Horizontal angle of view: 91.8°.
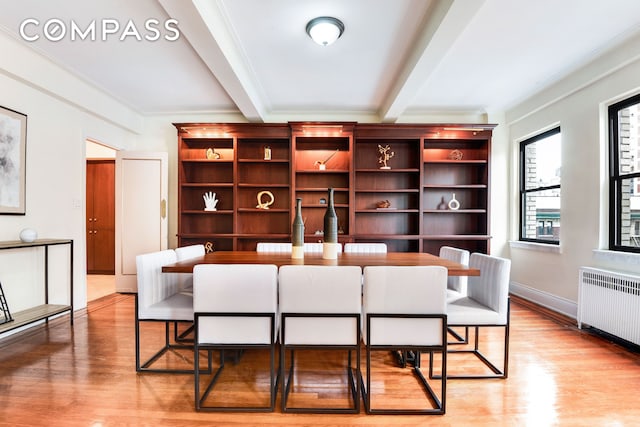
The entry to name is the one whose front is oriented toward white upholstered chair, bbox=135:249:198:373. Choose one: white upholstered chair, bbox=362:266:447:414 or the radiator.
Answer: the radiator

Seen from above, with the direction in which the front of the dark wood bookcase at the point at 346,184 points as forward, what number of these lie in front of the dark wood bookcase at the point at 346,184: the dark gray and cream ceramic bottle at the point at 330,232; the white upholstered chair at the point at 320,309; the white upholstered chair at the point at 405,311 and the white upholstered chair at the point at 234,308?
4

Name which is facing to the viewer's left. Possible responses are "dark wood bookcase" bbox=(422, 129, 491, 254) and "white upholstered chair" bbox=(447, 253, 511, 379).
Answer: the white upholstered chair

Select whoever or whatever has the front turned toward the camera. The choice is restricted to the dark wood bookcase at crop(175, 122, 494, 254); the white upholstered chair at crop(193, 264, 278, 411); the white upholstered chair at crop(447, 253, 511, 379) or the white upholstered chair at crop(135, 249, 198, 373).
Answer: the dark wood bookcase

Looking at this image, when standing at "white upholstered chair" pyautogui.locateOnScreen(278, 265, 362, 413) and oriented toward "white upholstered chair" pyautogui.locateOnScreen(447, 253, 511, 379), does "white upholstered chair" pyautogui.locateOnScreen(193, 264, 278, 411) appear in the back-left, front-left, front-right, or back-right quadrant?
back-left

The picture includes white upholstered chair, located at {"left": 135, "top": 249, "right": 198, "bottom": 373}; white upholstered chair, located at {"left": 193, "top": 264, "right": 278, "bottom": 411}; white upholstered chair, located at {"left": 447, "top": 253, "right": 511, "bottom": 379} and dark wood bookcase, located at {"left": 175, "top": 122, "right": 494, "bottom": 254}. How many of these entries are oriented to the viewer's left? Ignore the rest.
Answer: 1

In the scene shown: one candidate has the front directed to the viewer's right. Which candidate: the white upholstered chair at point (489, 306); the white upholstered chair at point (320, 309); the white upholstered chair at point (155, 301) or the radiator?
the white upholstered chair at point (155, 301)

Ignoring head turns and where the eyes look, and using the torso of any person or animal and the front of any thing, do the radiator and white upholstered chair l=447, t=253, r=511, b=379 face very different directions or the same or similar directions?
same or similar directions

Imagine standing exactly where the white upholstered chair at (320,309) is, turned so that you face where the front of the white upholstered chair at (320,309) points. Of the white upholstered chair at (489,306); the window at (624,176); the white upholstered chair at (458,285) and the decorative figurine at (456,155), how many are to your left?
0

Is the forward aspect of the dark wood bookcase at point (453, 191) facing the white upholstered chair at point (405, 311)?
yes

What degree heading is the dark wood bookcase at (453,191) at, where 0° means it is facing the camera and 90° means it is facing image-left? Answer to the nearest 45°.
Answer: approximately 0°

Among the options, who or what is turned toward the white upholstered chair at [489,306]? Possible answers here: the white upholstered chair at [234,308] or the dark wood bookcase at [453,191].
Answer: the dark wood bookcase

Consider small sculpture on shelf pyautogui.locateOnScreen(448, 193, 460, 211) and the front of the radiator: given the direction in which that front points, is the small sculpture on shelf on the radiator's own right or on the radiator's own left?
on the radiator's own right

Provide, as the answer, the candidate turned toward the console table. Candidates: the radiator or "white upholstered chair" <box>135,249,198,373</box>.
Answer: the radiator

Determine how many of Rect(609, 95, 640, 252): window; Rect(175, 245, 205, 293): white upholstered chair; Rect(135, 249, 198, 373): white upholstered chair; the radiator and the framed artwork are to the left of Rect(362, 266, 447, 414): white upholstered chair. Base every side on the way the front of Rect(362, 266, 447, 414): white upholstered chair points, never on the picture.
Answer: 3

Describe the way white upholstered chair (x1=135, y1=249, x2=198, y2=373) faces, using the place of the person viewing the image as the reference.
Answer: facing to the right of the viewer

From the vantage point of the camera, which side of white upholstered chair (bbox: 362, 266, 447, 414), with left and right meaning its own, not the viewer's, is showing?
back

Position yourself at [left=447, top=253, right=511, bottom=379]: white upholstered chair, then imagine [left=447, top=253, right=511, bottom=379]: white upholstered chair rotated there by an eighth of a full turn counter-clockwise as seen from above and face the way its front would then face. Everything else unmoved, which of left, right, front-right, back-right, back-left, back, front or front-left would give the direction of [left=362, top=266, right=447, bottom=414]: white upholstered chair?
front

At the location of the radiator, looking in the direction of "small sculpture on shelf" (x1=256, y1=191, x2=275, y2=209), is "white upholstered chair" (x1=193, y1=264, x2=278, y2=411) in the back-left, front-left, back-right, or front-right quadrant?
front-left

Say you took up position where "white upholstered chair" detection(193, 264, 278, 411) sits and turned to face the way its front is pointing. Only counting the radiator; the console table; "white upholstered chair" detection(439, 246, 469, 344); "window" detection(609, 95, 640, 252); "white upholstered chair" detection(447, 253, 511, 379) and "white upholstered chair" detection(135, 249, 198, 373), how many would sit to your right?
4

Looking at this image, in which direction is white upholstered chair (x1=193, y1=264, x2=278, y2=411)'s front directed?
away from the camera
